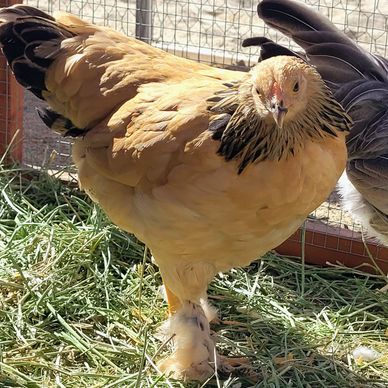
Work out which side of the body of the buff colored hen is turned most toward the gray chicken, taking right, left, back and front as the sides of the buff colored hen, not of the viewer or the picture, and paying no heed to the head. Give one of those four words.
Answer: left

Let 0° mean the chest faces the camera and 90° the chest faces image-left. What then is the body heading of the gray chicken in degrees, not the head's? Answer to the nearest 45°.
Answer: approximately 270°

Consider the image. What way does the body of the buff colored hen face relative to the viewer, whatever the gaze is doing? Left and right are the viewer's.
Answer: facing the viewer and to the right of the viewer

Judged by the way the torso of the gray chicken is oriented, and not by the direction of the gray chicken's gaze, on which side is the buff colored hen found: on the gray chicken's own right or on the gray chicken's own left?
on the gray chicken's own right

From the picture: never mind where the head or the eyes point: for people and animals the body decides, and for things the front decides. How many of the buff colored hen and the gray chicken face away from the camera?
0
